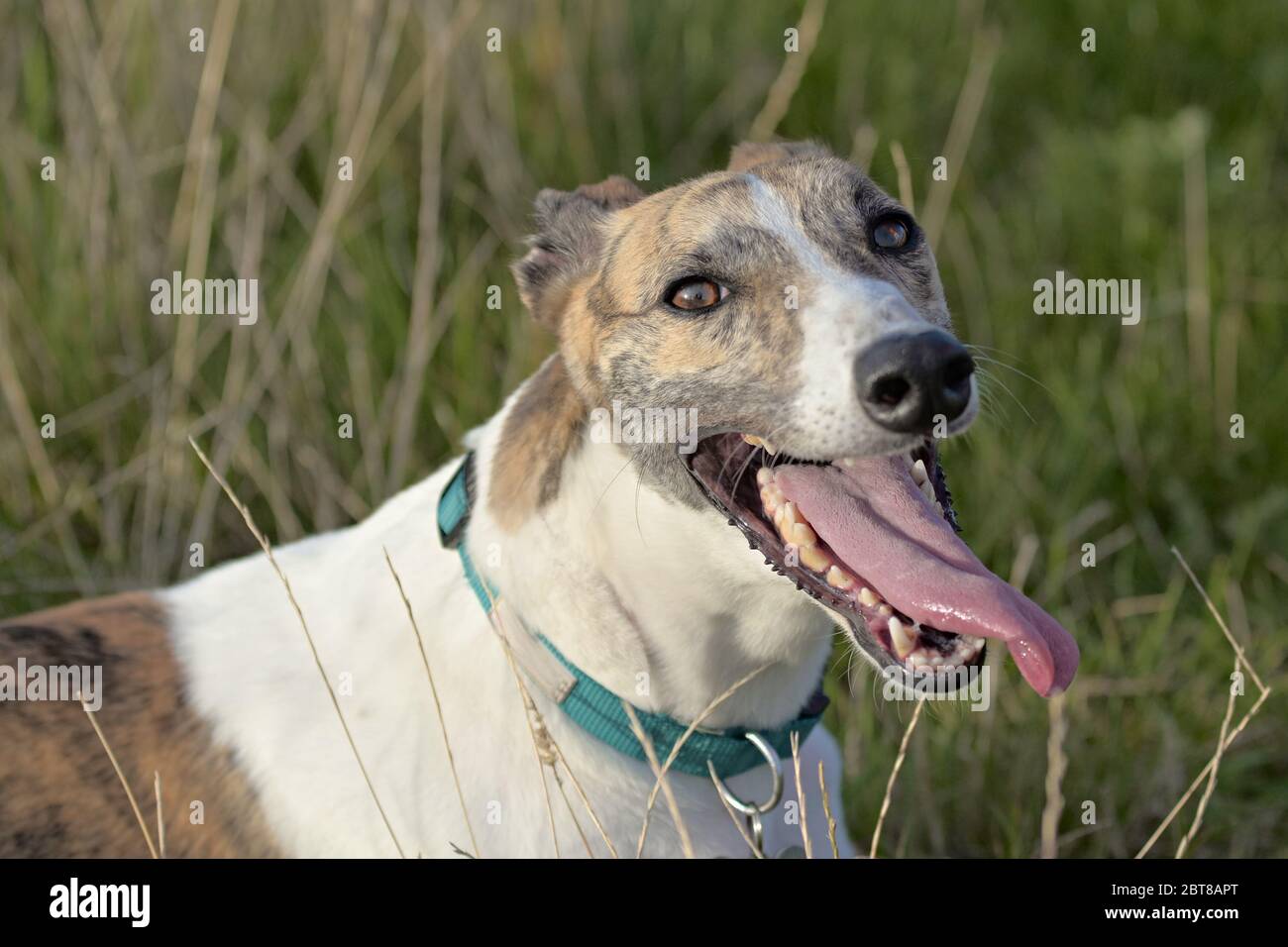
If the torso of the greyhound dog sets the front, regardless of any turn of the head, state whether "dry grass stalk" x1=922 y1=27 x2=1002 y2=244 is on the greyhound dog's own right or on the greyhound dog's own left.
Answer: on the greyhound dog's own left

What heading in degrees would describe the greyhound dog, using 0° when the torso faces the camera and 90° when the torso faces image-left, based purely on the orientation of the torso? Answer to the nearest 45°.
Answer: approximately 315°
